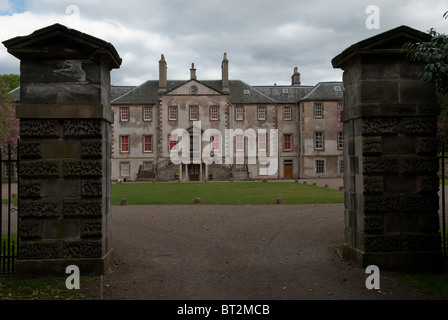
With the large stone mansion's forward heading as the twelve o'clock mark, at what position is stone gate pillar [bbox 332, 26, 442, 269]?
The stone gate pillar is roughly at 12 o'clock from the large stone mansion.

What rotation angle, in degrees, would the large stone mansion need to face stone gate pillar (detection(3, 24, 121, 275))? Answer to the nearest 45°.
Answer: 0° — it already faces it

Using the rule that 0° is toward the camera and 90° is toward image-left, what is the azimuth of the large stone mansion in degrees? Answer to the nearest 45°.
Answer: approximately 0°
